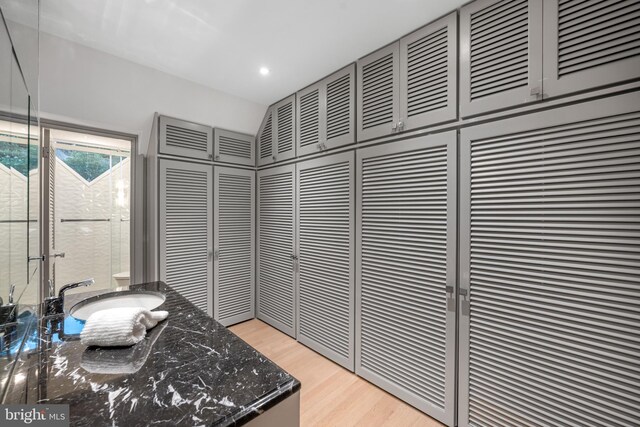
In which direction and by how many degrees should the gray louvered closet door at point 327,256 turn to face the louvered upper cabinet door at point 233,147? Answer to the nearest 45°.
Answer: approximately 90° to its right

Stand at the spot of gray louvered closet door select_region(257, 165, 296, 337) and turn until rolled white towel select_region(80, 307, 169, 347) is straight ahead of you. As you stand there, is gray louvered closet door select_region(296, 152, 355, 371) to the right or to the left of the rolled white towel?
left

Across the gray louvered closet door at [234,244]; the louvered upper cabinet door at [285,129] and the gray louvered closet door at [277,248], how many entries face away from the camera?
0

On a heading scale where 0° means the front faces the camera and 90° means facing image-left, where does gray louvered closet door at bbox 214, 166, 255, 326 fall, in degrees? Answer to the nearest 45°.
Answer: approximately 315°

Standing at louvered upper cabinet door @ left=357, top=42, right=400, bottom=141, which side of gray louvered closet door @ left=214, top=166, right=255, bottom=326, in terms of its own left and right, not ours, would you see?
front

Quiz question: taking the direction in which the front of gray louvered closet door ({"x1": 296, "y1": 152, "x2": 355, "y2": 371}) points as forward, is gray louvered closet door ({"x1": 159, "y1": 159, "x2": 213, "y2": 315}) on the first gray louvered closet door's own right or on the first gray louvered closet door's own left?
on the first gray louvered closet door's own right

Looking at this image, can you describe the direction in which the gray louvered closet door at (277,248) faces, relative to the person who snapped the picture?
facing the viewer and to the left of the viewer

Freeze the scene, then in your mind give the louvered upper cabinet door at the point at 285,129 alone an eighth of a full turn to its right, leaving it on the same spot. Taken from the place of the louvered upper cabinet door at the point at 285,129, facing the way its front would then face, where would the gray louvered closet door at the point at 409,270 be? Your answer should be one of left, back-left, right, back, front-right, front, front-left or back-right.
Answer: back-left

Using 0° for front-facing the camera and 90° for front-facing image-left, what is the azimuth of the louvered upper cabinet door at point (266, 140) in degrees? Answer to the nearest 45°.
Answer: approximately 45°

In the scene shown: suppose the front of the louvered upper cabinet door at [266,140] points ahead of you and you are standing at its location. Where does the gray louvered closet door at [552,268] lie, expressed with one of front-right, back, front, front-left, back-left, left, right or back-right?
left

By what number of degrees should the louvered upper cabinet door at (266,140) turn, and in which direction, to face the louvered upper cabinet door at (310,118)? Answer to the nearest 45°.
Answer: approximately 90° to its left

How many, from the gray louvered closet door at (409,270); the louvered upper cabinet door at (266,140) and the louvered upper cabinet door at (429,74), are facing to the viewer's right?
0
